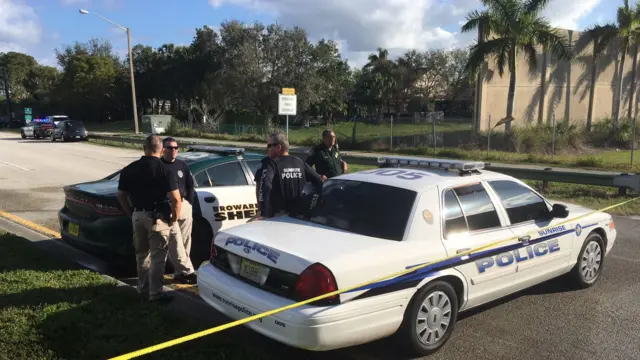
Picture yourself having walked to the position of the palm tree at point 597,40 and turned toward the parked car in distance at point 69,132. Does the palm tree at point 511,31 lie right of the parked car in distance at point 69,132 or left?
left

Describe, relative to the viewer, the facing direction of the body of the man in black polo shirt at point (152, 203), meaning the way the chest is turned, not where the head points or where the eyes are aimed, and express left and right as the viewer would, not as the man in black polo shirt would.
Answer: facing away from the viewer and to the right of the viewer

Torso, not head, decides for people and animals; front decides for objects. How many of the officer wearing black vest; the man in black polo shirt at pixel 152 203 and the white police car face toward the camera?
0

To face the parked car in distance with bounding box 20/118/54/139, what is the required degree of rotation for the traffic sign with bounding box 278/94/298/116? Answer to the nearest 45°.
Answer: approximately 135° to its right

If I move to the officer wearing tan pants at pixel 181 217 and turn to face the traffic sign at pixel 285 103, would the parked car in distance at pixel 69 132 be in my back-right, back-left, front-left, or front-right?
front-left

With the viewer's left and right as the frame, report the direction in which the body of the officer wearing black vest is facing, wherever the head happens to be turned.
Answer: facing away from the viewer and to the left of the viewer

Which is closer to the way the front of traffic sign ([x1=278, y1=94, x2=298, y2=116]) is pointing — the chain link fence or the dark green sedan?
the dark green sedan

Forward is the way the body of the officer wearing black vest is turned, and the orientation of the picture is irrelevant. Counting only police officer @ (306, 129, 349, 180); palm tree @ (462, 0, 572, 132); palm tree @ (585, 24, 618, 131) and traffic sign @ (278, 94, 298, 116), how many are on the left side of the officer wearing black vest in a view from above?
0

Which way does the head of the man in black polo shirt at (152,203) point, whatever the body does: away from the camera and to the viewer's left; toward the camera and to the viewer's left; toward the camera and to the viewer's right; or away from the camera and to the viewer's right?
away from the camera and to the viewer's right

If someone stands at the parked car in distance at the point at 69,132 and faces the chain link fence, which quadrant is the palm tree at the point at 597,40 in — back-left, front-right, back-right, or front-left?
front-left

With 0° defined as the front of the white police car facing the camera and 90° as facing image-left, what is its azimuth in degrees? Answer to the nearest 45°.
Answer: approximately 225°

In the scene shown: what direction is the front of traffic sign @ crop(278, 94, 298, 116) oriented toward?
toward the camera

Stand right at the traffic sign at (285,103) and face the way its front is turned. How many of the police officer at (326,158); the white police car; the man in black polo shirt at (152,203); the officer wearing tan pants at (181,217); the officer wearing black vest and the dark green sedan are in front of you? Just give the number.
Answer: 6

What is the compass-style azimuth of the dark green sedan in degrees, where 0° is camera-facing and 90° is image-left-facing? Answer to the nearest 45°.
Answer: approximately 225°

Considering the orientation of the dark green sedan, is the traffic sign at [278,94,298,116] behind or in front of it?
in front

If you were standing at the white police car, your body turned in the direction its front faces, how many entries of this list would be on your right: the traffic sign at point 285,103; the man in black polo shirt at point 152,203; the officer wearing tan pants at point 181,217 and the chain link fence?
0

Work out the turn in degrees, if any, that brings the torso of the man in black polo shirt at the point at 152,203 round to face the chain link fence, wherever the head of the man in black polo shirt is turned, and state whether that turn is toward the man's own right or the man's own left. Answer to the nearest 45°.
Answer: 0° — they already face it

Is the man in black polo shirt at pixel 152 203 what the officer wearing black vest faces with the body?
no

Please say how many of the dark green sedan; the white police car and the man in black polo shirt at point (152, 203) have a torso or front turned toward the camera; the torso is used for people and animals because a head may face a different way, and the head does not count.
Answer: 0

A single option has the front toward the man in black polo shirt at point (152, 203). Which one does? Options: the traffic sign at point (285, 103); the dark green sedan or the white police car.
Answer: the traffic sign

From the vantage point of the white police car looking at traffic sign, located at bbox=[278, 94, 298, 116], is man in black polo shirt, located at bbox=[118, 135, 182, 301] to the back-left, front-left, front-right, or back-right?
front-left
